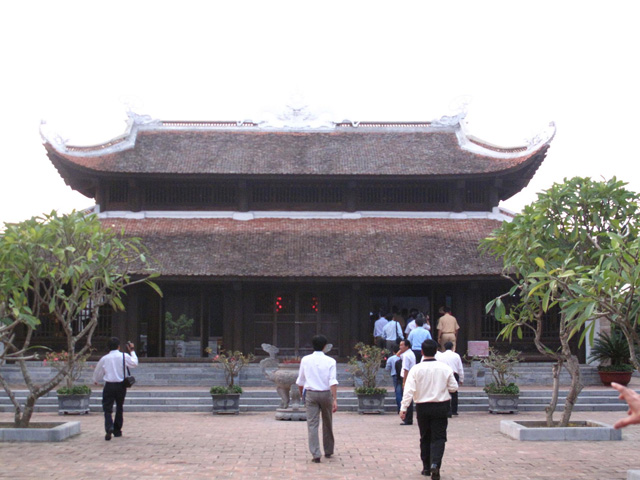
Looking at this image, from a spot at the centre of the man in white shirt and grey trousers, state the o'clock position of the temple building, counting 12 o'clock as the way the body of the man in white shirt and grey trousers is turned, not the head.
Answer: The temple building is roughly at 12 o'clock from the man in white shirt and grey trousers.

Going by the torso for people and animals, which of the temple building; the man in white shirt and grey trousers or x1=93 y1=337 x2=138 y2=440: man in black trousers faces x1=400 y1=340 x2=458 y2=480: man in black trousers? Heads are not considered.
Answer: the temple building

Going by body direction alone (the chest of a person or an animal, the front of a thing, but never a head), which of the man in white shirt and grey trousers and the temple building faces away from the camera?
the man in white shirt and grey trousers

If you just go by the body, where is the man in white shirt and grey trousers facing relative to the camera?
away from the camera

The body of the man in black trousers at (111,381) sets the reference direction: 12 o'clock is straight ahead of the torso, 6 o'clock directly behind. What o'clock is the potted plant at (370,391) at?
The potted plant is roughly at 2 o'clock from the man in black trousers.

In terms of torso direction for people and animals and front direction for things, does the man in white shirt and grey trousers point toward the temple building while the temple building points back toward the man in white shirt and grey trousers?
yes

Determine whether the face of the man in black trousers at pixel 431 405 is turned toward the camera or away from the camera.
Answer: away from the camera

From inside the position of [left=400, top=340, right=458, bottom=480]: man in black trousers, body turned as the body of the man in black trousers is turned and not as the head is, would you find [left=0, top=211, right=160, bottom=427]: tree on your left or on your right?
on your left

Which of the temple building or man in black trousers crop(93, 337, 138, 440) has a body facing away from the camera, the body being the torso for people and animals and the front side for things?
the man in black trousers

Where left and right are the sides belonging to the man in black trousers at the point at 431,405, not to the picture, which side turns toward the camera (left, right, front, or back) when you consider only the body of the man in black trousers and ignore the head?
back

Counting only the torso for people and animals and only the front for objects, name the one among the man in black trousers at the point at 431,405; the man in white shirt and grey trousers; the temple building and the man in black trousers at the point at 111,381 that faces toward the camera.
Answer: the temple building

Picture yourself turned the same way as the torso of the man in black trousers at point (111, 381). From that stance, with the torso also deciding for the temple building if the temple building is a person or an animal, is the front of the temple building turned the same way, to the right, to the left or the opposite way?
the opposite way

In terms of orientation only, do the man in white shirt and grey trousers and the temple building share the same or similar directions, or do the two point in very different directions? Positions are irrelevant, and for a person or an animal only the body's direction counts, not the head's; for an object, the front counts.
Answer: very different directions

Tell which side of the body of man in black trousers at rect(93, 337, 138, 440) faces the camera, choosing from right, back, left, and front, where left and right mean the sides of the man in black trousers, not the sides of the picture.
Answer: back
